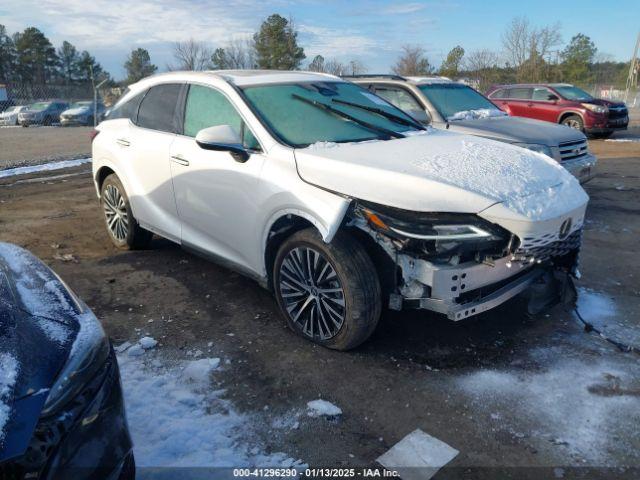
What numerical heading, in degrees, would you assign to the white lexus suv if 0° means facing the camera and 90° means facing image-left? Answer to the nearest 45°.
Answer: approximately 315°

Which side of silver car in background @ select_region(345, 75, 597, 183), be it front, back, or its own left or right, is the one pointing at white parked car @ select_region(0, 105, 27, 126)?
back

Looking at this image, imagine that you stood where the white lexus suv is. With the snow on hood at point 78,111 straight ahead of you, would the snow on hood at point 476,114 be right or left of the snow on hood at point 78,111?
right

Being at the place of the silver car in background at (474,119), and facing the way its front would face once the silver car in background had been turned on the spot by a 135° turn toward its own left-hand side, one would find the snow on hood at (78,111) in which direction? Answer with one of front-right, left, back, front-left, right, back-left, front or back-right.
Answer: front-left

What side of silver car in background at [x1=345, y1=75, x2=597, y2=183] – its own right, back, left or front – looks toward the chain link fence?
back

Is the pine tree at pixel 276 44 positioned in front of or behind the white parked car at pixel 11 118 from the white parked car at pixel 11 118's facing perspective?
behind

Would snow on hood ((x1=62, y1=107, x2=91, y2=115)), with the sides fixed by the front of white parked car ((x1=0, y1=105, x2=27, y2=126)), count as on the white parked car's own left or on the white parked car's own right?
on the white parked car's own left

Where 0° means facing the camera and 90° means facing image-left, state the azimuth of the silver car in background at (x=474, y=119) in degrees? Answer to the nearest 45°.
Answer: approximately 315°
